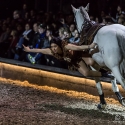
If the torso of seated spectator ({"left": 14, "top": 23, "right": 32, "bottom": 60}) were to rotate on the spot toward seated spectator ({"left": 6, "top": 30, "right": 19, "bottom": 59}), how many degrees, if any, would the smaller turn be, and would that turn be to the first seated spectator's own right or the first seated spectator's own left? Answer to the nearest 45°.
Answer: approximately 90° to the first seated spectator's own right

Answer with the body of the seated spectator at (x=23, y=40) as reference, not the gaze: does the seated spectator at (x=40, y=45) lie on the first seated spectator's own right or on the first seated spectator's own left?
on the first seated spectator's own left

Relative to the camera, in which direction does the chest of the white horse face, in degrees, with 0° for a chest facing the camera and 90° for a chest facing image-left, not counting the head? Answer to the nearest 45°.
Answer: approximately 135°

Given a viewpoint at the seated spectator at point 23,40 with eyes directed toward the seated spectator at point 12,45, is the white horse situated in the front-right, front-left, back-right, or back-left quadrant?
back-left

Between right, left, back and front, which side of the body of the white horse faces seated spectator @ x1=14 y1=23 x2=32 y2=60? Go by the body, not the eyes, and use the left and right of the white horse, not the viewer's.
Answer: front

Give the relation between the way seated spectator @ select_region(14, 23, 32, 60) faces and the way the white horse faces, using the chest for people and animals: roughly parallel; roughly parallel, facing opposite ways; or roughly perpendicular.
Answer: roughly perpendicular

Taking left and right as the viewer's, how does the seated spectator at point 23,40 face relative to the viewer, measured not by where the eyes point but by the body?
facing the viewer and to the left of the viewer

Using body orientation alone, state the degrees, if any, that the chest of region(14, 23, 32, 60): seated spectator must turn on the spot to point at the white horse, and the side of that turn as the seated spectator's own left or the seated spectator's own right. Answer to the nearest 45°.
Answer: approximately 45° to the seated spectator's own left

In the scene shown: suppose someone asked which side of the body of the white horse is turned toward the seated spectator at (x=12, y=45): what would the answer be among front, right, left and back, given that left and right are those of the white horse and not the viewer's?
front

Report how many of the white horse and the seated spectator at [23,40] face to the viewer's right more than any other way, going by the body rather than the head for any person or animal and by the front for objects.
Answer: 0
